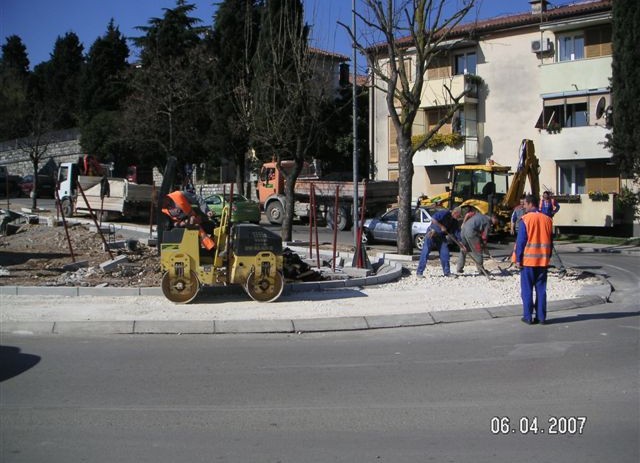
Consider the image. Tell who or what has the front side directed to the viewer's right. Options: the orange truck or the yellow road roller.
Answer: the yellow road roller

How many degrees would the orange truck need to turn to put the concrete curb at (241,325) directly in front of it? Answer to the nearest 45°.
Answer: approximately 90° to its left

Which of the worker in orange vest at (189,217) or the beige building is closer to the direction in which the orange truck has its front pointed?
the worker in orange vest

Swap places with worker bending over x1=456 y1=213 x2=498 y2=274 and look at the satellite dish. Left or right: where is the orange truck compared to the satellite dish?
left

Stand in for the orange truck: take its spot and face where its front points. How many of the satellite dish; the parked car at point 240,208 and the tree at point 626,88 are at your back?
2

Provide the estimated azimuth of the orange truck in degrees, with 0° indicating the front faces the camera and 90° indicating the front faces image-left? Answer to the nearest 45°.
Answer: approximately 90°

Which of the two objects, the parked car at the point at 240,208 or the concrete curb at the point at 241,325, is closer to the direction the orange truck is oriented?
the parked car
